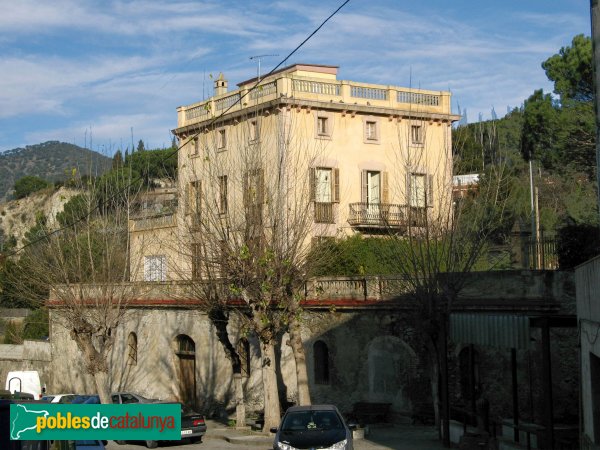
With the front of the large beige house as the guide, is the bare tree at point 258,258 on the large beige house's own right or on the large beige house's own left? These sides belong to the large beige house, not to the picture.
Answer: on the large beige house's own right

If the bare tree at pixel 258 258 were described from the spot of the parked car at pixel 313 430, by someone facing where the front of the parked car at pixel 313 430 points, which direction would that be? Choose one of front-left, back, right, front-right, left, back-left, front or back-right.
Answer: back

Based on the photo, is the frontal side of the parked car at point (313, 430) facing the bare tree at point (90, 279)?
no

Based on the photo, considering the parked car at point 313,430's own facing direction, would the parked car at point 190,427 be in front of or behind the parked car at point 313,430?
behind

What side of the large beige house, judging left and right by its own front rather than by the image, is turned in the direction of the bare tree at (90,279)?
right

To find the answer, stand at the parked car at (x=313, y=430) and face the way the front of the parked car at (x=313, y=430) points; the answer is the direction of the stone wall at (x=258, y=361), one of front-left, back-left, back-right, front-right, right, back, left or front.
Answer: back

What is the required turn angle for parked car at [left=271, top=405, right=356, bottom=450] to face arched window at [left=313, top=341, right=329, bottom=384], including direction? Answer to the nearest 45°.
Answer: approximately 180°

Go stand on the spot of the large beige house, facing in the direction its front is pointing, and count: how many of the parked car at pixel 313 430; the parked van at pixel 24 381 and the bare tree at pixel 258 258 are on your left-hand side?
0

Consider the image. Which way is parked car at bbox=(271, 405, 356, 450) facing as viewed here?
toward the camera

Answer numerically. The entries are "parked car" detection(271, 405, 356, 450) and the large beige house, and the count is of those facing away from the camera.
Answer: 0

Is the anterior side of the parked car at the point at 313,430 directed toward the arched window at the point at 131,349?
no

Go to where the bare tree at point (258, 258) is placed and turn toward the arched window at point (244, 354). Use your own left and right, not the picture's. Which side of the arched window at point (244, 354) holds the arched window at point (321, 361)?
right

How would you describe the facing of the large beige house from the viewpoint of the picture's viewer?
facing the viewer and to the right of the viewer

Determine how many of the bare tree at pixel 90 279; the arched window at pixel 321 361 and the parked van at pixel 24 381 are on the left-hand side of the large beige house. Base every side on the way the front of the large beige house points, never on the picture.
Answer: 0

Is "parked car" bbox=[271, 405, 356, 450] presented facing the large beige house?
no
